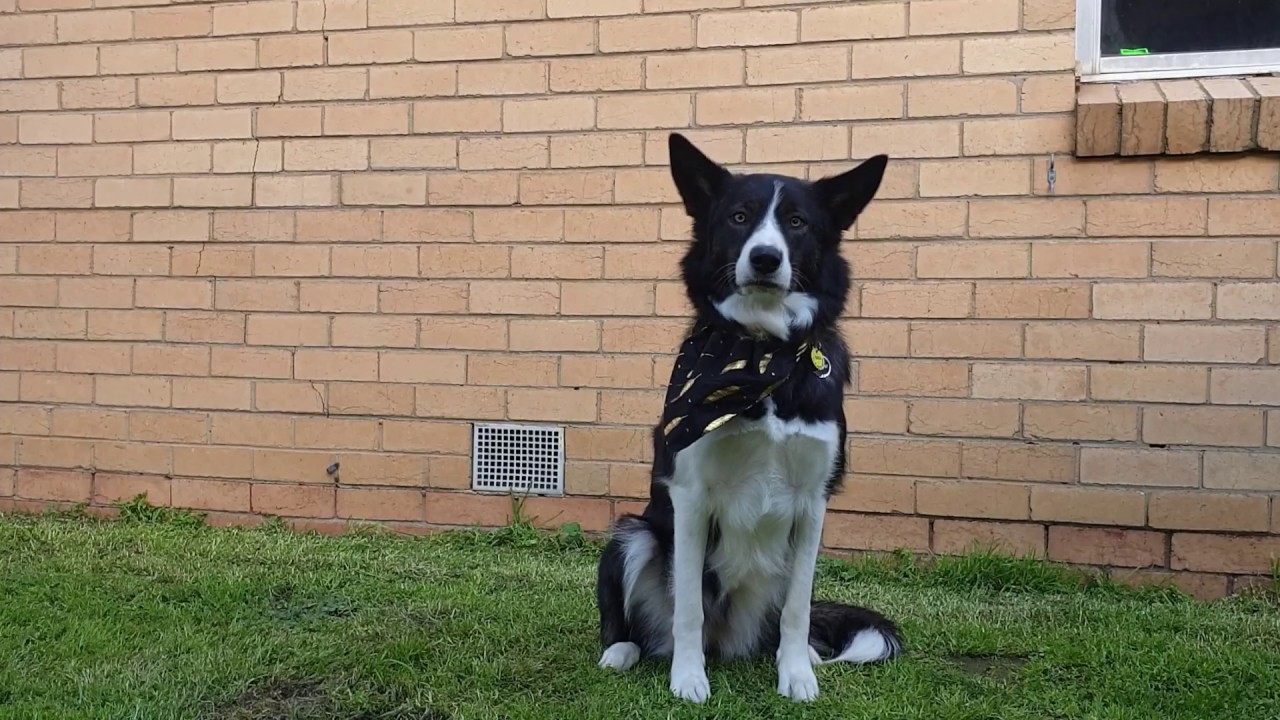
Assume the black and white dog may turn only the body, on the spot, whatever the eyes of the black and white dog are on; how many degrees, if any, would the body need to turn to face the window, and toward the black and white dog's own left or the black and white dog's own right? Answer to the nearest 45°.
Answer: approximately 135° to the black and white dog's own left

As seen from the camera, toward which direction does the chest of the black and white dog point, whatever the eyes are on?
toward the camera

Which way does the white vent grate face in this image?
toward the camera

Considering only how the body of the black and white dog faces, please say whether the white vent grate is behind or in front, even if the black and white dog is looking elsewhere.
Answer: behind

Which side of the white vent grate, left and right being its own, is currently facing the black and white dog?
front

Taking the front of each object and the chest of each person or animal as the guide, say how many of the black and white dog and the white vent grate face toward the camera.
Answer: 2

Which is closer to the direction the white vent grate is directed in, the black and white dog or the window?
the black and white dog

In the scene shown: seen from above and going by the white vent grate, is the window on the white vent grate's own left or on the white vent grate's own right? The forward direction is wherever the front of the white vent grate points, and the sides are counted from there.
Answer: on the white vent grate's own left
